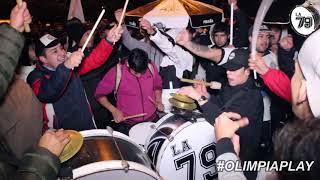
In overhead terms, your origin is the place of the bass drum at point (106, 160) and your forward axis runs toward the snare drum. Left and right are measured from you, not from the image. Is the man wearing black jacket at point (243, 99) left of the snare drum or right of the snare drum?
right

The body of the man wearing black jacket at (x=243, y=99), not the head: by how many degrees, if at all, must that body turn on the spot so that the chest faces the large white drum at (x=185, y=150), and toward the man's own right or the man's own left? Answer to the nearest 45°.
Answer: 0° — they already face it

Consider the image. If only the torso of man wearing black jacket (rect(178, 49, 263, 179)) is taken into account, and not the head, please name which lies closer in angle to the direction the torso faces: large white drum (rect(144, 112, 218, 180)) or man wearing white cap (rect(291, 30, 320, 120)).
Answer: the large white drum

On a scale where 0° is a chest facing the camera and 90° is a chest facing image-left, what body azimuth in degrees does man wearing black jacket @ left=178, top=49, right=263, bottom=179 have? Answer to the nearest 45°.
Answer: approximately 90°
